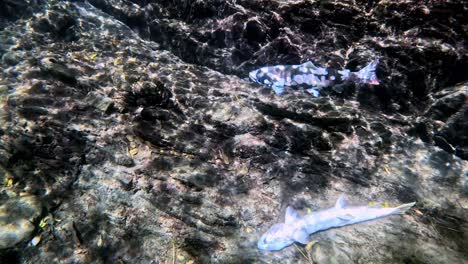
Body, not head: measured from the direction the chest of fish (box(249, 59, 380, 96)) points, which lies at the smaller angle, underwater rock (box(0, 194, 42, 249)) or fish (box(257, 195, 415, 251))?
the underwater rock

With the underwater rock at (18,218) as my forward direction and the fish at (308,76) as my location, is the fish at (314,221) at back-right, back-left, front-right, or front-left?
front-left

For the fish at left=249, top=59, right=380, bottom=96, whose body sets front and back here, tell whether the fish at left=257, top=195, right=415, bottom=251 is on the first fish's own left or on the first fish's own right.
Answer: on the first fish's own left

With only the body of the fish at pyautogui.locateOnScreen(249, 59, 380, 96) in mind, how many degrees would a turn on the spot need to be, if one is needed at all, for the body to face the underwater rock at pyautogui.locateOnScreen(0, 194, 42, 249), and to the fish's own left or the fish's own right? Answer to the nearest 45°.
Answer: approximately 45° to the fish's own left

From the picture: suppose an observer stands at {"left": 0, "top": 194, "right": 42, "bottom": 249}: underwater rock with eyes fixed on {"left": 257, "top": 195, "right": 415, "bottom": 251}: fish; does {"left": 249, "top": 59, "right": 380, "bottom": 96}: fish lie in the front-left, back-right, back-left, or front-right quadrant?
front-left

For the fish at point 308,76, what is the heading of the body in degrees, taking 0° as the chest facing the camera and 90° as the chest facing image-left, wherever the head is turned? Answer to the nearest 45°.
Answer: approximately 90°

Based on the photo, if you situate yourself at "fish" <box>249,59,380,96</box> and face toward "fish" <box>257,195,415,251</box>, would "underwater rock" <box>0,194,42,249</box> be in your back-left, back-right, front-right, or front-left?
front-right
